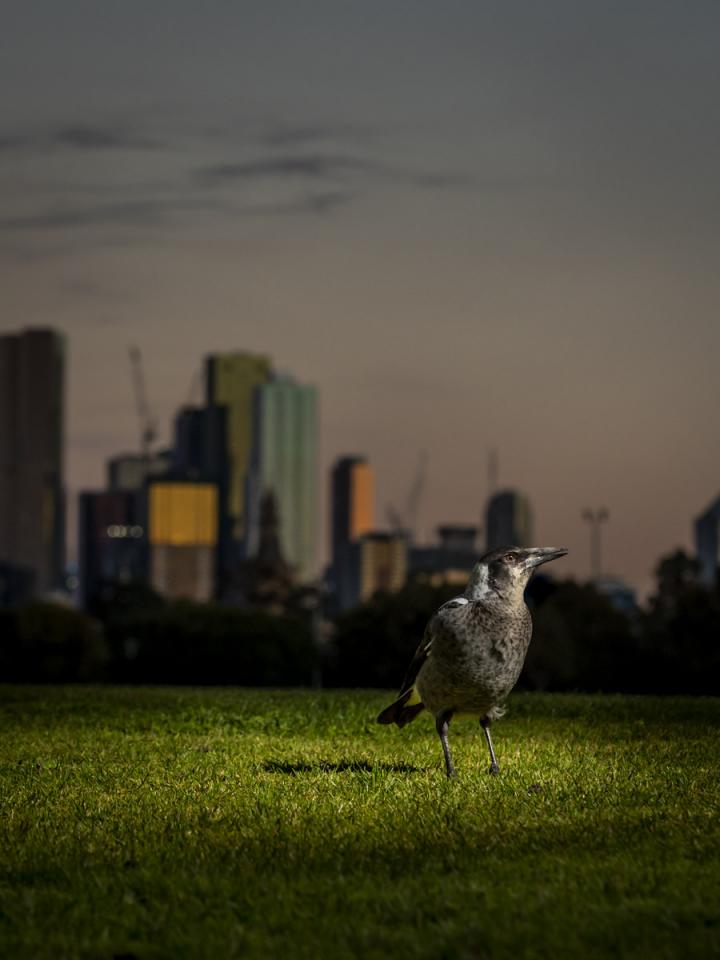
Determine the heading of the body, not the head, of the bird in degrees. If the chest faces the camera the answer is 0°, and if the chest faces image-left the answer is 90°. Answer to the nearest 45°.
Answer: approximately 315°
